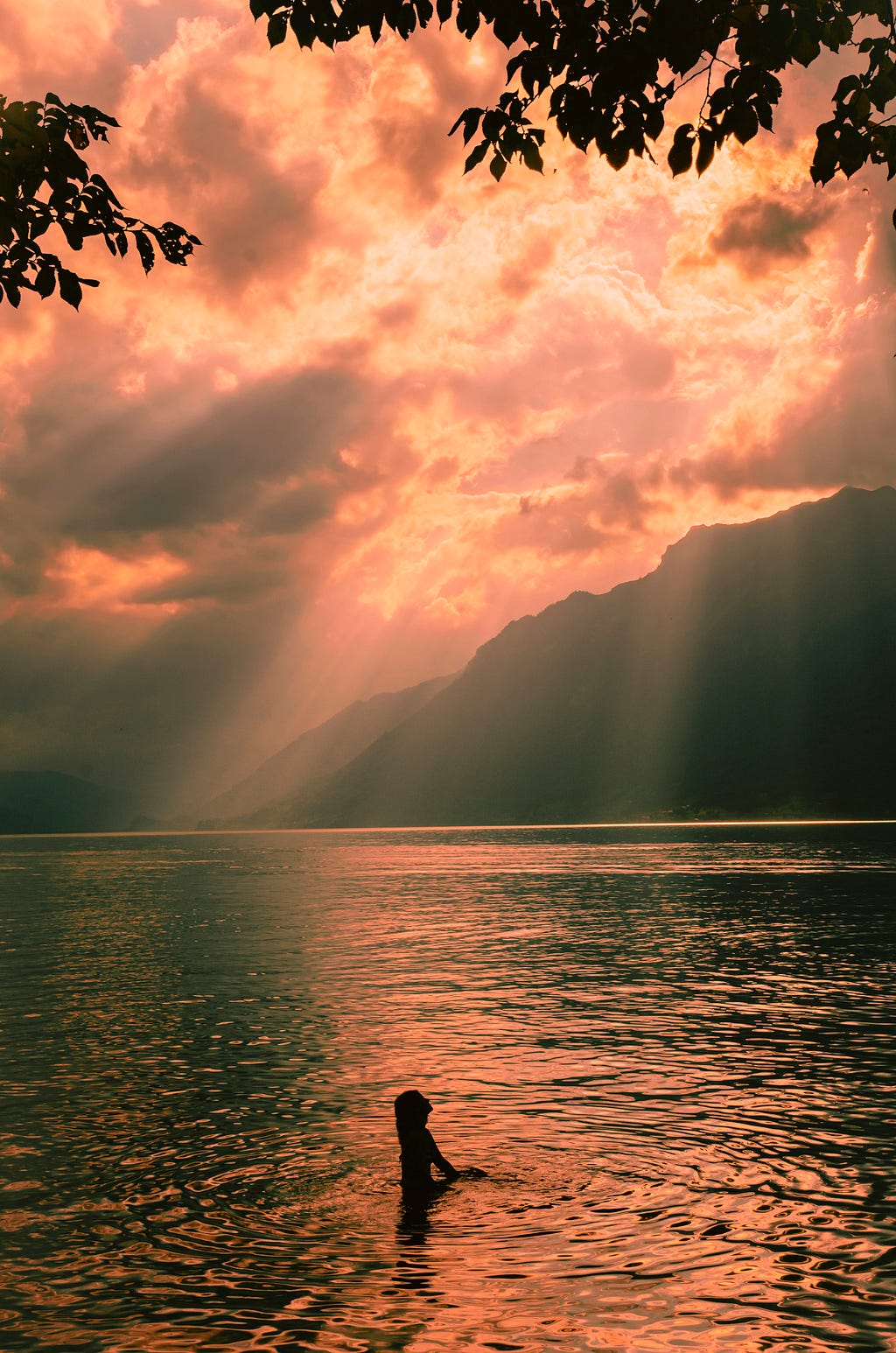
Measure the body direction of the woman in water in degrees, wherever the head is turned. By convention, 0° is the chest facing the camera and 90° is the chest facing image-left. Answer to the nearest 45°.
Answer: approximately 270°
